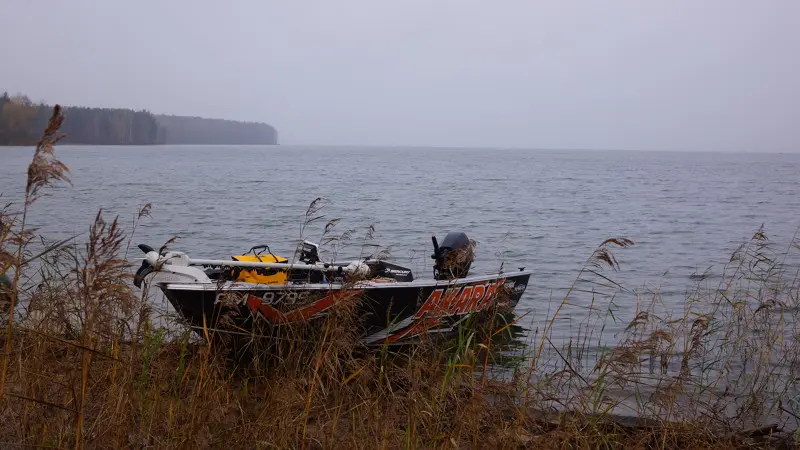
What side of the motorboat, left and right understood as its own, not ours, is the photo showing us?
left
